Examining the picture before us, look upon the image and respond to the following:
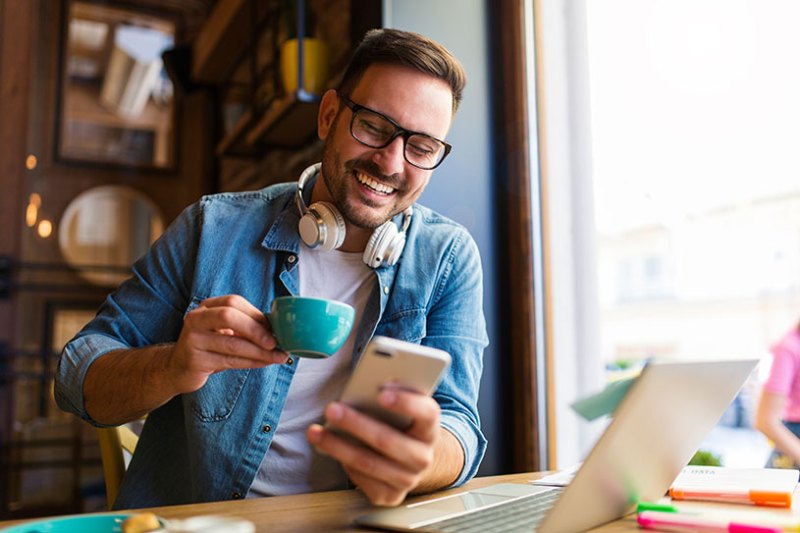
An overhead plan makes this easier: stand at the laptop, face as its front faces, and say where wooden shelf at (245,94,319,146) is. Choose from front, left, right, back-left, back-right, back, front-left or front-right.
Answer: front

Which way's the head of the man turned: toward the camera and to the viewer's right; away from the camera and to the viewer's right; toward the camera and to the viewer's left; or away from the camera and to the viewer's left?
toward the camera and to the viewer's right

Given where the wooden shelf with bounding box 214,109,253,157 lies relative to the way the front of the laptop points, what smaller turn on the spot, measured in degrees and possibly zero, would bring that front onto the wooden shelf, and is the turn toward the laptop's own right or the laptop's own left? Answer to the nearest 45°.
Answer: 0° — it already faces it

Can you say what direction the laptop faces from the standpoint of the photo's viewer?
facing away from the viewer and to the left of the viewer

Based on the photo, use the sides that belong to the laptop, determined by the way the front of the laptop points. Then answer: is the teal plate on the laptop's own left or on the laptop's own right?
on the laptop's own left

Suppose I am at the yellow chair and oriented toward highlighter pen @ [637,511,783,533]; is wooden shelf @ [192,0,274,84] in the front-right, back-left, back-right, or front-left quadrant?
back-left

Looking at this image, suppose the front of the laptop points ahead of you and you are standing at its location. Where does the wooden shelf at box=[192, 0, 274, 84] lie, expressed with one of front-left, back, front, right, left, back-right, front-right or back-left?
front
